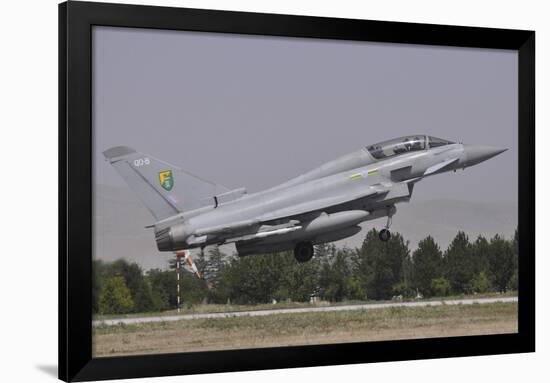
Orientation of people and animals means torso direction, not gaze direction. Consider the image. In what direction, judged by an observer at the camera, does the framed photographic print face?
facing the viewer and to the right of the viewer
